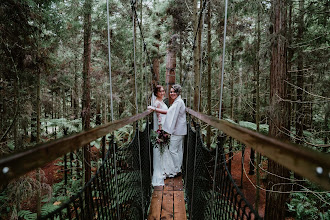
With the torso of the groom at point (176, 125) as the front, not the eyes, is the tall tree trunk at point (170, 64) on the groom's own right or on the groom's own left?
on the groom's own right

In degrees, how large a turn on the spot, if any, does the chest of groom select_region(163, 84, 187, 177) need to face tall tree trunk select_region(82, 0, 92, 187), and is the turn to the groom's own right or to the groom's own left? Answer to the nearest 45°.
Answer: approximately 45° to the groom's own right

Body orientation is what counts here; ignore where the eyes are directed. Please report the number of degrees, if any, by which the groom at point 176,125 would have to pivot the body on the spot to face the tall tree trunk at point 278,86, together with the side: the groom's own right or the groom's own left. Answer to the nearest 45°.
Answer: approximately 180°

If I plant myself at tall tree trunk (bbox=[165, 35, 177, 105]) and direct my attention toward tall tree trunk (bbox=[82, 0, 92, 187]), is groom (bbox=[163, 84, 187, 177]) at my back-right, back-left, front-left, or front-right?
front-left

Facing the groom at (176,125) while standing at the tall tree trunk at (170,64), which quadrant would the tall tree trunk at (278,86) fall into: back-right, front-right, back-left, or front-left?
front-left
